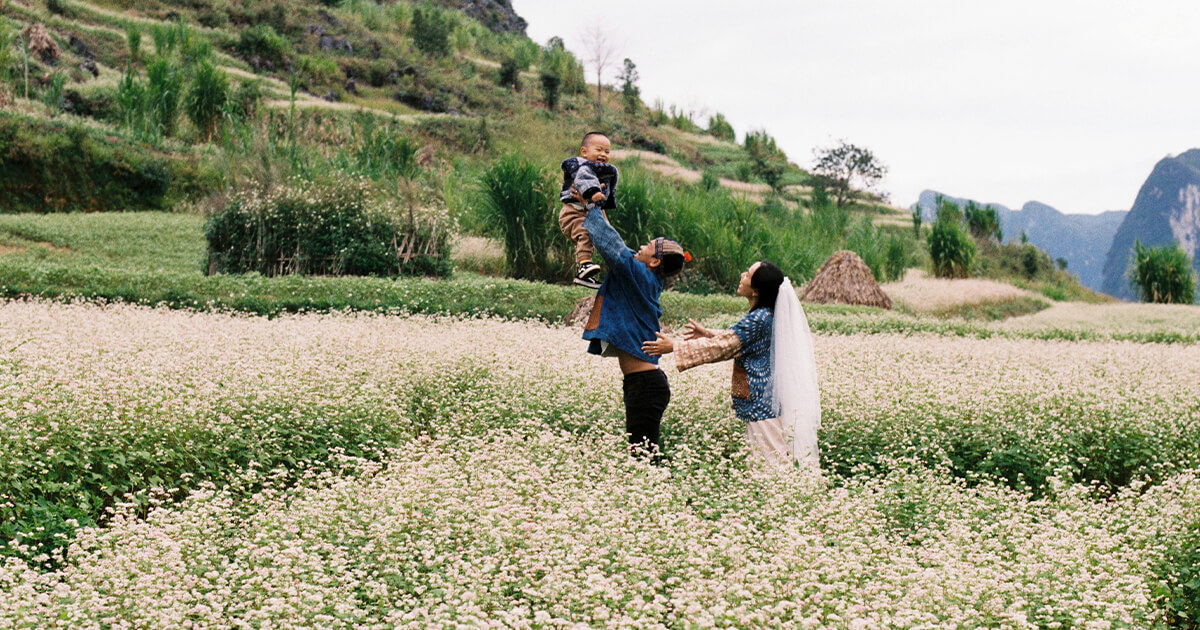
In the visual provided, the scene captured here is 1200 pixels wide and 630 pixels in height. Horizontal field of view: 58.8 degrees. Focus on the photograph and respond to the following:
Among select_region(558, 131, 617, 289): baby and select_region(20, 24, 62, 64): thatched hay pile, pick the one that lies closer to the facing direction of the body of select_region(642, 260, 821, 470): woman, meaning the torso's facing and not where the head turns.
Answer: the baby

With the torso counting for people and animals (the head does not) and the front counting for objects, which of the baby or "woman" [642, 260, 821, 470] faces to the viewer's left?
the woman

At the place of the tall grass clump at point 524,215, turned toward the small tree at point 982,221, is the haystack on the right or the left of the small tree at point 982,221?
right

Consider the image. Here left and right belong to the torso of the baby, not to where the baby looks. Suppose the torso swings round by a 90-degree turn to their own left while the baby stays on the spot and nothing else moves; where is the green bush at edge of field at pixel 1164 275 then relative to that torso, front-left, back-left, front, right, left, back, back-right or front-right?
front

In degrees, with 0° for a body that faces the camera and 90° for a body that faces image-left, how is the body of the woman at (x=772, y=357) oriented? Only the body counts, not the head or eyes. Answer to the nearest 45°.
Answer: approximately 90°

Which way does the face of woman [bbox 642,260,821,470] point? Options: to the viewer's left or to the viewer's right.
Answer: to the viewer's left

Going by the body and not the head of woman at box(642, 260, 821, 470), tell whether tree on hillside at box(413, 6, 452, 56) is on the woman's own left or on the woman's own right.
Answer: on the woman's own right

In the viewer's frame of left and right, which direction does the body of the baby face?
facing the viewer and to the right of the viewer
